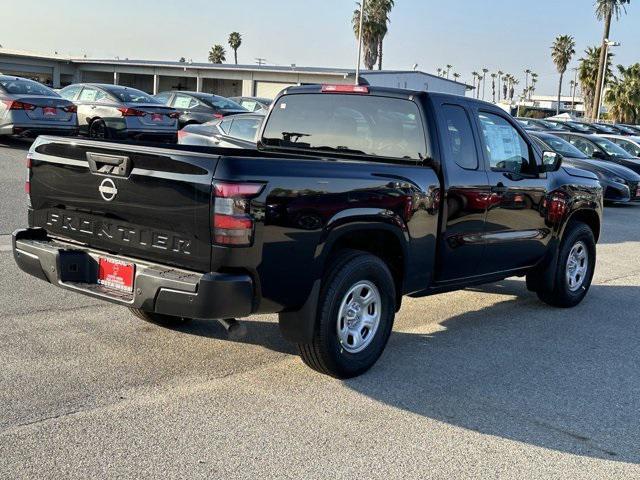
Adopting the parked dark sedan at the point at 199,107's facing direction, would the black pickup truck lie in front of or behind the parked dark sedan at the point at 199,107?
behind

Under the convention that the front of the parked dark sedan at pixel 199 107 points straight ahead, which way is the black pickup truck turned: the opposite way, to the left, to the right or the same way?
to the right

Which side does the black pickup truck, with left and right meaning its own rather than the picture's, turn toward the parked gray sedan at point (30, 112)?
left

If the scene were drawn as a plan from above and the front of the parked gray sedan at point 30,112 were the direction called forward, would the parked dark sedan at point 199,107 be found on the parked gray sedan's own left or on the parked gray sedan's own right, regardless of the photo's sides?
on the parked gray sedan's own right

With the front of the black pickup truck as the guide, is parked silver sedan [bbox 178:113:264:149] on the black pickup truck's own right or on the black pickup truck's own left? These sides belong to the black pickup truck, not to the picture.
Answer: on the black pickup truck's own left

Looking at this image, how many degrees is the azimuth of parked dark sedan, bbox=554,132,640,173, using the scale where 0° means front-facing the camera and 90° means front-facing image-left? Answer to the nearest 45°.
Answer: approximately 315°

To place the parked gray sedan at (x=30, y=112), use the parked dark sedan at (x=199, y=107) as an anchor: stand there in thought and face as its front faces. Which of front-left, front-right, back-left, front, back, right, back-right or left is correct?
left

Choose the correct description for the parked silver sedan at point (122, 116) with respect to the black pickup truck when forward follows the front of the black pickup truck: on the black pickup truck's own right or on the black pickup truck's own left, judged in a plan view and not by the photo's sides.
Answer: on the black pickup truck's own left

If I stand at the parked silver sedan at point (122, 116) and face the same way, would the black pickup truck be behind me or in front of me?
behind

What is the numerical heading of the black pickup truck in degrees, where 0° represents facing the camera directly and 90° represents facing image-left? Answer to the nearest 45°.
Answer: approximately 225°
